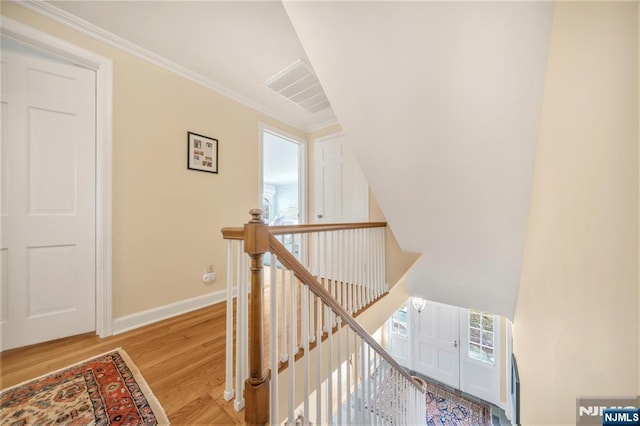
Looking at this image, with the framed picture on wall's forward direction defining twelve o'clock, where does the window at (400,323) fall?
The window is roughly at 10 o'clock from the framed picture on wall.

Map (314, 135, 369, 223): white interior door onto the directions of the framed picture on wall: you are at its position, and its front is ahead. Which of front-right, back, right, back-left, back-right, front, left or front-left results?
front-left

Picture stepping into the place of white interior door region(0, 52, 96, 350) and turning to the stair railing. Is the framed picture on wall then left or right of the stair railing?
left

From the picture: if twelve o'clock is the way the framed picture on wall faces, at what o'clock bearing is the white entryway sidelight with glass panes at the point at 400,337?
The white entryway sidelight with glass panes is roughly at 10 o'clock from the framed picture on wall.

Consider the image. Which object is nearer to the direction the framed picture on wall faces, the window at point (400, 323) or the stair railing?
the stair railing

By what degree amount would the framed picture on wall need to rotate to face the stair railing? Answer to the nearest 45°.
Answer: approximately 45° to its right

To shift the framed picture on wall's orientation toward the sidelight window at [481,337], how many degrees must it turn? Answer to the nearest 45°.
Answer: approximately 45° to its left

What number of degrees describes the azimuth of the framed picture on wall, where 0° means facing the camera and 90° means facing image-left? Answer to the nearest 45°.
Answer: approximately 315°

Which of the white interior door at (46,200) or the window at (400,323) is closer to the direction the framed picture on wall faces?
the window

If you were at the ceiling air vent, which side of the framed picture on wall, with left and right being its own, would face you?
front

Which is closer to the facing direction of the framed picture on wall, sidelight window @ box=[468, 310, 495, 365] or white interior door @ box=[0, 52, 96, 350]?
the sidelight window
